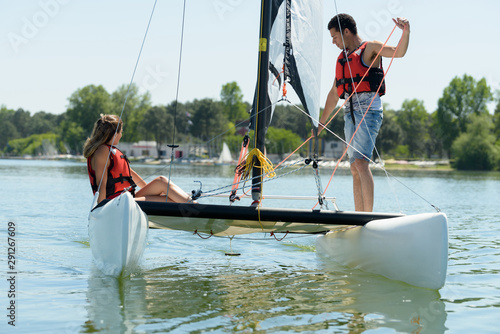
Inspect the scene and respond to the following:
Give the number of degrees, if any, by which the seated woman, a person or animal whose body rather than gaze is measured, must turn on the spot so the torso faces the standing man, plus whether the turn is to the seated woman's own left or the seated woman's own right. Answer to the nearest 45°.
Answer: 0° — they already face them

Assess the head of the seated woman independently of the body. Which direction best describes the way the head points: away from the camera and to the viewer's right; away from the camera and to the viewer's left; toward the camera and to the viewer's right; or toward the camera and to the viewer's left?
away from the camera and to the viewer's right

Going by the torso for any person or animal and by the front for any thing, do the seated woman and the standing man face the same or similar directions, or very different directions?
very different directions

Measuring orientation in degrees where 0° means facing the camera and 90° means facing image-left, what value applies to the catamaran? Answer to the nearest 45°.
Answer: approximately 315°

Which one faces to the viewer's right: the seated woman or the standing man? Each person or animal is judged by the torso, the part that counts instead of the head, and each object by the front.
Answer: the seated woman

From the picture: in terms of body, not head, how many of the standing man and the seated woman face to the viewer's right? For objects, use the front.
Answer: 1

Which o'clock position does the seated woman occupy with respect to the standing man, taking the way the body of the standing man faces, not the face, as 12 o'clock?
The seated woman is roughly at 1 o'clock from the standing man.

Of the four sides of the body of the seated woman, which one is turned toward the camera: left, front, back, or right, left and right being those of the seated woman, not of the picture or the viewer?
right

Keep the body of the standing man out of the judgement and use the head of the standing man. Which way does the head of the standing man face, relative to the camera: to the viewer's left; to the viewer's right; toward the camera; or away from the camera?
to the viewer's left
